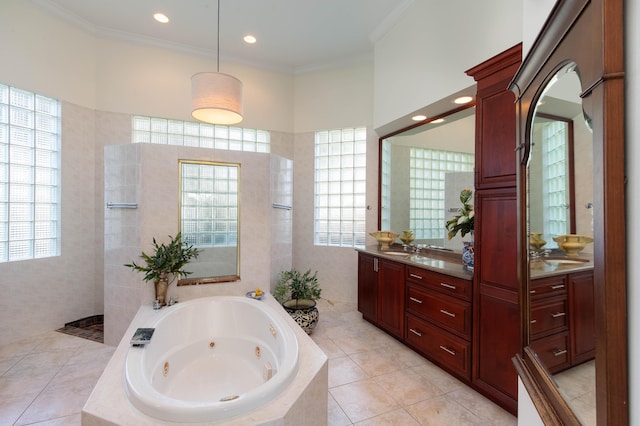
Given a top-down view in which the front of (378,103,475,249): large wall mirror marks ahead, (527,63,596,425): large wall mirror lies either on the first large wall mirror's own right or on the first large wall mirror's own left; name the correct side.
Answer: on the first large wall mirror's own left

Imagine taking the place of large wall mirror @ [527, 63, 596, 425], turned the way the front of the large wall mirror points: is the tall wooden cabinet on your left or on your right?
on your right

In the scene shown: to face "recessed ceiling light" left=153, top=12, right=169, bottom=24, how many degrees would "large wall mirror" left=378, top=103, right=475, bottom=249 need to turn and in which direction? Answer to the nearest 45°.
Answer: approximately 45° to its right

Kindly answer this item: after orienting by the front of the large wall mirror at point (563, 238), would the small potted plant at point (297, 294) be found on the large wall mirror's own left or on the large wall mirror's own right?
on the large wall mirror's own right

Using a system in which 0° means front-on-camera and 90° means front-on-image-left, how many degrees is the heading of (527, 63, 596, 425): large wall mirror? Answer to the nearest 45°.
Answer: approximately 45°

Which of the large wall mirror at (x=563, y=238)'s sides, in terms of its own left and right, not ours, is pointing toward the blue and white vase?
right
